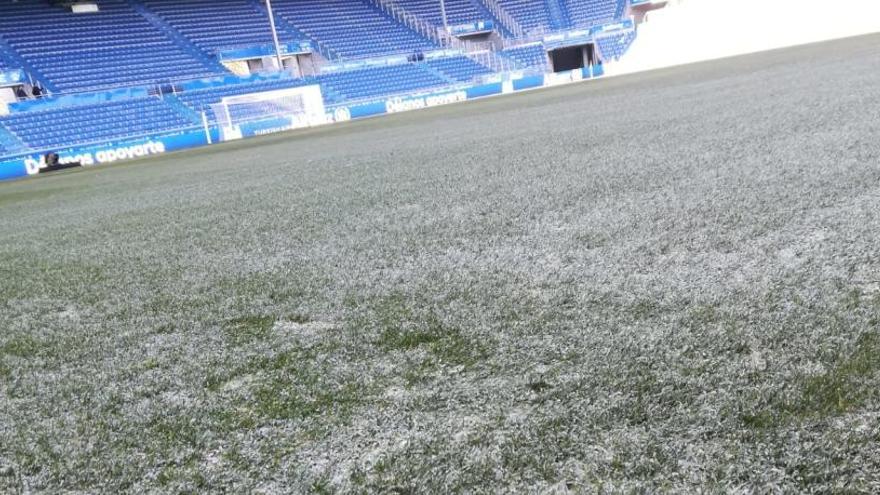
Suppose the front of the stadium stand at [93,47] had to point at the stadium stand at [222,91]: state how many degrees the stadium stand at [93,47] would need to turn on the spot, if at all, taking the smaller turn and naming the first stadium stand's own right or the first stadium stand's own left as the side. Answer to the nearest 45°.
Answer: approximately 45° to the first stadium stand's own left

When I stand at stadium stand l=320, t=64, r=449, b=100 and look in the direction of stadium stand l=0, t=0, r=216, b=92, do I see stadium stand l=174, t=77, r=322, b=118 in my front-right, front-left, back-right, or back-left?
front-left

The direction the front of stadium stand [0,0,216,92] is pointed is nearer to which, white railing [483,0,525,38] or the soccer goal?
the soccer goal

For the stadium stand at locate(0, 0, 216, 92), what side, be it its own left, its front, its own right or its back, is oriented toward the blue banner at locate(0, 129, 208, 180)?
front

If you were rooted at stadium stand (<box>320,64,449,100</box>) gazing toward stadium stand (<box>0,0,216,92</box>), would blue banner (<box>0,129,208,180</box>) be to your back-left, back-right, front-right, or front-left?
front-left

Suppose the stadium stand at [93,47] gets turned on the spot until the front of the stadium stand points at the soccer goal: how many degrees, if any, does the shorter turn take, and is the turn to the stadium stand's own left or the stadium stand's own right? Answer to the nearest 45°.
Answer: approximately 45° to the stadium stand's own left

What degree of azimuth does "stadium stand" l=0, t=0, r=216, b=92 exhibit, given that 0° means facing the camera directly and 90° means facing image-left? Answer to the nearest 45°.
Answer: approximately 0°

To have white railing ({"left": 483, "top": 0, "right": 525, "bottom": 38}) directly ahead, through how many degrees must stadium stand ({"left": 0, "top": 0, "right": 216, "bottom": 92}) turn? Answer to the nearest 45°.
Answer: approximately 90° to its left
